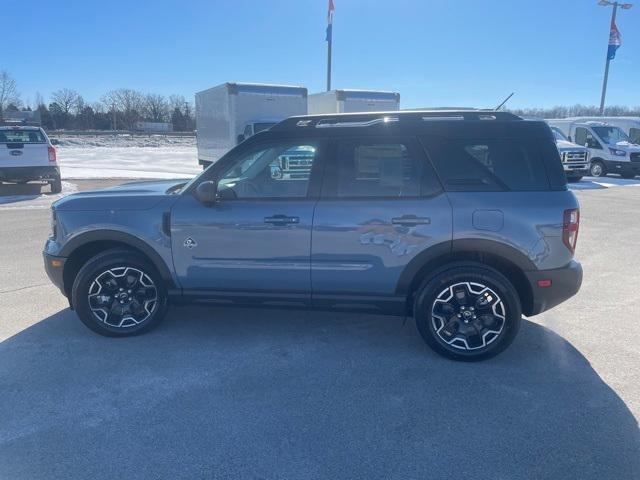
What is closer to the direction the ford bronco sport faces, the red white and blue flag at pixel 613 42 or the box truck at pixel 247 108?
the box truck

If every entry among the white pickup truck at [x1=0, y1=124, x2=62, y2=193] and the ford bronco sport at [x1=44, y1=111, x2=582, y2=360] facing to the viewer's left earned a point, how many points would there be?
1

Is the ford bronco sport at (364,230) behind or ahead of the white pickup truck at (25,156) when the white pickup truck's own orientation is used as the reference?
behind

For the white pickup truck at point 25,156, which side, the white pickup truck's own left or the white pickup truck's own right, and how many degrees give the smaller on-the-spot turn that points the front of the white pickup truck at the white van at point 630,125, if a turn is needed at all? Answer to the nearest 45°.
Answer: approximately 90° to the white pickup truck's own right

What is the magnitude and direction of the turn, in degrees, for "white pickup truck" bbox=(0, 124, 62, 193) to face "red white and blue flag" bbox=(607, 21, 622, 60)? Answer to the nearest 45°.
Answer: approximately 90° to its right

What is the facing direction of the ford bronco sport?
to the viewer's left

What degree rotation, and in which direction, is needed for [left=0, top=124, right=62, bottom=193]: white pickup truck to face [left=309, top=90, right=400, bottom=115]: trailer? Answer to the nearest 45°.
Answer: approximately 90° to its right

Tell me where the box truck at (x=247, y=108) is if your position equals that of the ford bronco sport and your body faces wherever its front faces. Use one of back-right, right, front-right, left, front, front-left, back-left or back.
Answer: right

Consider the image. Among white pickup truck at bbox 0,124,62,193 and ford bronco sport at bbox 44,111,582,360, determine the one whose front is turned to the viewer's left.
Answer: the ford bronco sport

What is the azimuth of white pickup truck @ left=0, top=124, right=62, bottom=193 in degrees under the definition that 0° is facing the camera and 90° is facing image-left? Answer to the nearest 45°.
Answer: approximately 180°

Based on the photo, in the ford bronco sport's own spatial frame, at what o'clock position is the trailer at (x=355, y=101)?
The trailer is roughly at 3 o'clock from the ford bronco sport.

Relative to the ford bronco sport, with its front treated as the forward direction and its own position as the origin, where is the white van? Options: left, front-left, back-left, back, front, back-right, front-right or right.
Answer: back-right

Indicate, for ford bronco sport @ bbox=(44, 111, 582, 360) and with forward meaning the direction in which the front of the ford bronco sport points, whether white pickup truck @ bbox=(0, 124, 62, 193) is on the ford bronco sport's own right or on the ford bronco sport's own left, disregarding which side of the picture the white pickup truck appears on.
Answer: on the ford bronco sport's own right

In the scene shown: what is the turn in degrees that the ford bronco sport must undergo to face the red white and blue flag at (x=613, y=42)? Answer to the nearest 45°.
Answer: approximately 135° to its right
